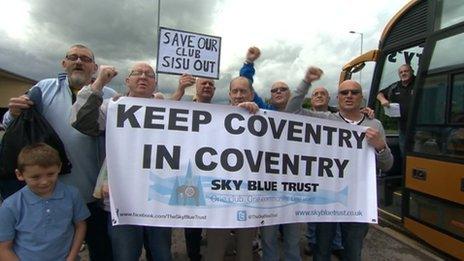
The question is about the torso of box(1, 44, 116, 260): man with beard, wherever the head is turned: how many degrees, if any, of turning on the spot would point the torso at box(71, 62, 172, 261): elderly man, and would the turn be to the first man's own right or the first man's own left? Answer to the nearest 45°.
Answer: approximately 45° to the first man's own left

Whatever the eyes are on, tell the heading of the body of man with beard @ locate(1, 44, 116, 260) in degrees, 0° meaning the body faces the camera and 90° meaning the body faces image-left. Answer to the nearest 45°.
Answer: approximately 0°

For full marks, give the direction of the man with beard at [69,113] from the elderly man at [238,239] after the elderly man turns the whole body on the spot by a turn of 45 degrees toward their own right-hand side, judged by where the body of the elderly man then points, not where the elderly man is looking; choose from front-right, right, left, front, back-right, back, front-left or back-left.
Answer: front-right

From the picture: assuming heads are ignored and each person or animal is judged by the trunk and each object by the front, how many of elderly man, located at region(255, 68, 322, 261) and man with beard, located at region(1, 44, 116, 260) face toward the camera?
2

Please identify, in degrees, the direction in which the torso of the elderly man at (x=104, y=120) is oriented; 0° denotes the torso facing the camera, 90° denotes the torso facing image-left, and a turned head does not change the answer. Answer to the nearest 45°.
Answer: approximately 0°
